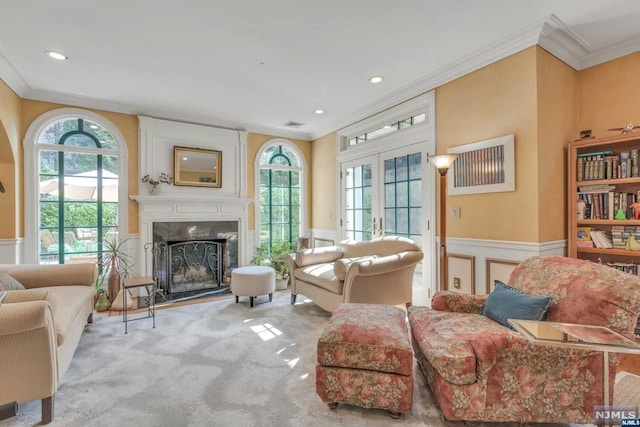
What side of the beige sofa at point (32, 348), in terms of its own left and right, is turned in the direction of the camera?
right

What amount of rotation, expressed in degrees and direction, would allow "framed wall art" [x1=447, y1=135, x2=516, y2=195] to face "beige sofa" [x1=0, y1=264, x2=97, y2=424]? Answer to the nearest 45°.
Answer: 0° — it already faces it

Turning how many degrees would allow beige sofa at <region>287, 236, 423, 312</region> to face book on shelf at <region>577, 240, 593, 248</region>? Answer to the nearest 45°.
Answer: approximately 135° to its left

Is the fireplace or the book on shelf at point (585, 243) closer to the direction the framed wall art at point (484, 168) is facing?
the fireplace

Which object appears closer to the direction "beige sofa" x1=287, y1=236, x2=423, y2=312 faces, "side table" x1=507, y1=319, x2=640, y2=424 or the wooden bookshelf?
the side table

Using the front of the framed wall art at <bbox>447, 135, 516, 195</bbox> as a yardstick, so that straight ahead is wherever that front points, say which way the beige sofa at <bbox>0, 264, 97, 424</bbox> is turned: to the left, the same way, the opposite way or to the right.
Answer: the opposite way

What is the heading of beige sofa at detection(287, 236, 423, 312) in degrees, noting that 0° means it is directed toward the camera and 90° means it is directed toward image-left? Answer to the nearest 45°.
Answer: approximately 45°

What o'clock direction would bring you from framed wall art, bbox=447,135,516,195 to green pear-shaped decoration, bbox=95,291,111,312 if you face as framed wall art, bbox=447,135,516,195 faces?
The green pear-shaped decoration is roughly at 1 o'clock from the framed wall art.

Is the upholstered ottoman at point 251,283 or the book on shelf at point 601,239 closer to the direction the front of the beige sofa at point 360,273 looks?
the upholstered ottoman

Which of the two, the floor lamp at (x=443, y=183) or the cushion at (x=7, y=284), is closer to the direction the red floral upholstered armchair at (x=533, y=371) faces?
the cushion
